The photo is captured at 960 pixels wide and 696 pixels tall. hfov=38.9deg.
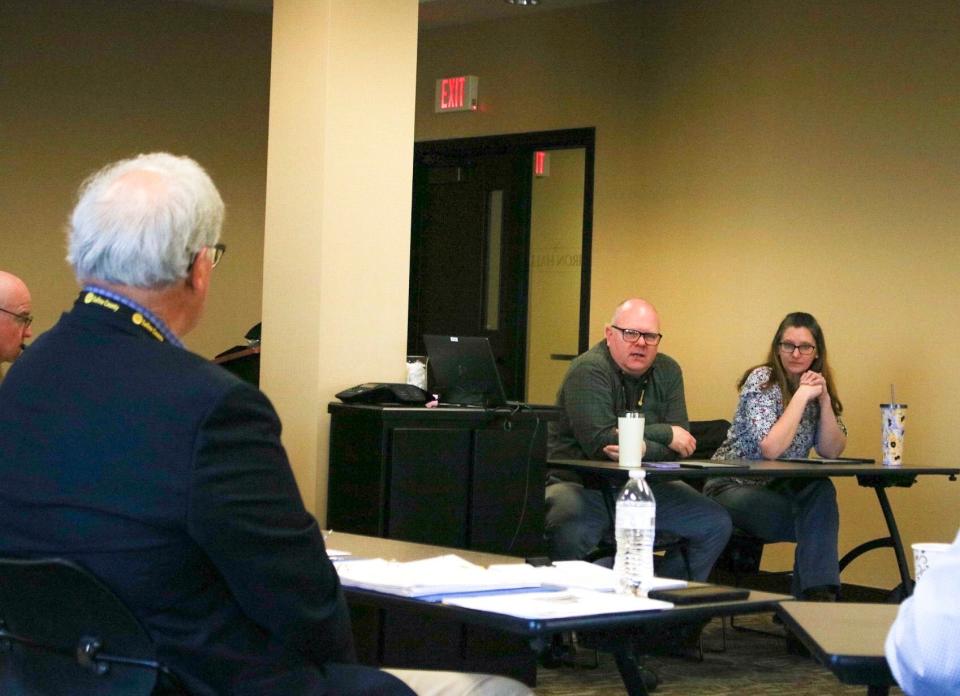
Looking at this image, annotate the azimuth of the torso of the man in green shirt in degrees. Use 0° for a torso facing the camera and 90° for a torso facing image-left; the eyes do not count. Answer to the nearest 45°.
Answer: approximately 315°

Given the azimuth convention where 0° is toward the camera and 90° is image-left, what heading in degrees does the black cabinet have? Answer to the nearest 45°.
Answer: approximately 45°

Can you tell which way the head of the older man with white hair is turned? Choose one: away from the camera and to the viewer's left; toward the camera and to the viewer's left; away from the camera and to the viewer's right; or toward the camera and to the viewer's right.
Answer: away from the camera and to the viewer's right

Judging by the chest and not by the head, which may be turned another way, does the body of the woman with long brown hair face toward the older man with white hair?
no

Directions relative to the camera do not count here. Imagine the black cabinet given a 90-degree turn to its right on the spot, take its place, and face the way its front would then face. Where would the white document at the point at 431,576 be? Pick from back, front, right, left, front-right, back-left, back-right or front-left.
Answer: back-left

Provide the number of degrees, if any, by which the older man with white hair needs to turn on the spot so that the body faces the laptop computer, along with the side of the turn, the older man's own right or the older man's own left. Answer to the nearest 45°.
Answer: approximately 45° to the older man's own left

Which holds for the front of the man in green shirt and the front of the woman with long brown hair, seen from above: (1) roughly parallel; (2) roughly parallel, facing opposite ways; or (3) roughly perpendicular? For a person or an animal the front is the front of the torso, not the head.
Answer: roughly parallel

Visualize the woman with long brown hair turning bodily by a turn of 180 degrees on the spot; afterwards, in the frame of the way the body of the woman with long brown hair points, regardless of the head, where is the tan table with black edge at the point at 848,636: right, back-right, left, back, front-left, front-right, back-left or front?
back-left

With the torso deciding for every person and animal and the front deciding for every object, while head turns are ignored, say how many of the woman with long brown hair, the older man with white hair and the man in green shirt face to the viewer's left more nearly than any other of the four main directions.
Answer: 0

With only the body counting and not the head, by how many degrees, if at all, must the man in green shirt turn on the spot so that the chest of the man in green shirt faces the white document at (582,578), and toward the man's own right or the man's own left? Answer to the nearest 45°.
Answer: approximately 45° to the man's own right

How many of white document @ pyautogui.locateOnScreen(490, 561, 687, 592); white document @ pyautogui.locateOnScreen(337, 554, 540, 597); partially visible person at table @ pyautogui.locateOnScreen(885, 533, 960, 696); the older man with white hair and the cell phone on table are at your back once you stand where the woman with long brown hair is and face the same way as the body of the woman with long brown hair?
0

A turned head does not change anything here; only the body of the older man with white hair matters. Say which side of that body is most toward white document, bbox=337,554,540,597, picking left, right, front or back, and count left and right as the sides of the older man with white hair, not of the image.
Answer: front

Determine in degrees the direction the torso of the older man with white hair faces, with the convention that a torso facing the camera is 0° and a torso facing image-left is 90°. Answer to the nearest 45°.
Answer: approximately 225°

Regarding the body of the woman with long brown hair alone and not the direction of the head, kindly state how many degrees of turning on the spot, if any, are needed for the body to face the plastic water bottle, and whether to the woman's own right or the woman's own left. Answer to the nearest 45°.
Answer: approximately 45° to the woman's own right

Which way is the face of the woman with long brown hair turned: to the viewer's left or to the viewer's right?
to the viewer's left

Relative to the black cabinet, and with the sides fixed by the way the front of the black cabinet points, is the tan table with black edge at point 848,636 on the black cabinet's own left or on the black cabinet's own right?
on the black cabinet's own left
